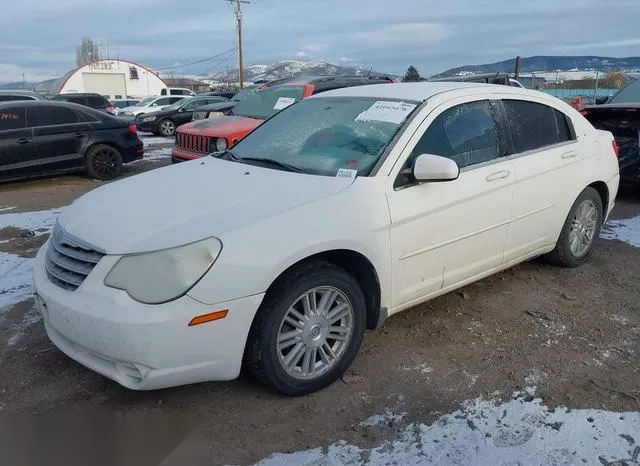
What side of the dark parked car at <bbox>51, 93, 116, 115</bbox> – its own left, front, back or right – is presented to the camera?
left

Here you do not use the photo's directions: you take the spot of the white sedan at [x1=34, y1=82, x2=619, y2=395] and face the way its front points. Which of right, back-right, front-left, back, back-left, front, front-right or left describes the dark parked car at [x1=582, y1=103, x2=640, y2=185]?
back

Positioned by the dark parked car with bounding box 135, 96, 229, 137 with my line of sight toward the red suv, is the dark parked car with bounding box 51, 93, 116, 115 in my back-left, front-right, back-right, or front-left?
back-right

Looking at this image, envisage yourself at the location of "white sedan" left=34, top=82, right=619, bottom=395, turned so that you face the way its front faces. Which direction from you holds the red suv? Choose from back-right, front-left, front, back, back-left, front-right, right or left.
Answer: back-right

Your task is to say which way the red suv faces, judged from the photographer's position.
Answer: facing the viewer and to the left of the viewer

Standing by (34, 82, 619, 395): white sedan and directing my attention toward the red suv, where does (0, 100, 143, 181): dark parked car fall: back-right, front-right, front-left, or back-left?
front-left

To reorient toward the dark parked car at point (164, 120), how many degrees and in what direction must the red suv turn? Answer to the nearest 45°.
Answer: approximately 135° to its right

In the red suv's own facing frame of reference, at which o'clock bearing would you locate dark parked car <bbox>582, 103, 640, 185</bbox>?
The dark parked car is roughly at 8 o'clock from the red suv.
